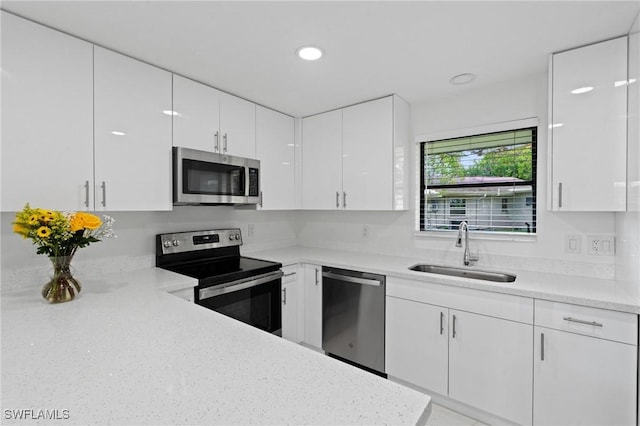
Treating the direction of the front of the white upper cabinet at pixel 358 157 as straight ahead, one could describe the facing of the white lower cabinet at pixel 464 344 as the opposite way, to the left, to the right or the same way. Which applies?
the same way

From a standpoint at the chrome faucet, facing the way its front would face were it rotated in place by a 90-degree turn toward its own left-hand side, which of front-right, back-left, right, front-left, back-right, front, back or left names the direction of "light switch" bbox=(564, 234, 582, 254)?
front-left

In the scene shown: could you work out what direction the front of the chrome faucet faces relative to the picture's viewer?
facing the viewer and to the left of the viewer

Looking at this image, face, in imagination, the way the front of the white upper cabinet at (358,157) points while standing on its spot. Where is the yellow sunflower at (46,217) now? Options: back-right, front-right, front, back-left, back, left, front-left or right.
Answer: front

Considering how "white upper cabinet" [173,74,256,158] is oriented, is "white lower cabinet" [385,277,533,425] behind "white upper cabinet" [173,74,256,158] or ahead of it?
ahead

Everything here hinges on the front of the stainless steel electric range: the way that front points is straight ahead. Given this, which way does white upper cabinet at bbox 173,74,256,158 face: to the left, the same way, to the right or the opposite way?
the same way

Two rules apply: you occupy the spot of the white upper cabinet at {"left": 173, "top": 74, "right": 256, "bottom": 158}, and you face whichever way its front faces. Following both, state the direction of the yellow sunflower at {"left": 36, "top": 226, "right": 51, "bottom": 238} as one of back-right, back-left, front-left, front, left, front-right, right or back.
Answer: right

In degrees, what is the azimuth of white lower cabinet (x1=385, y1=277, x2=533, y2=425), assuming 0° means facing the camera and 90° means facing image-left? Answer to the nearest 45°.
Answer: approximately 45°

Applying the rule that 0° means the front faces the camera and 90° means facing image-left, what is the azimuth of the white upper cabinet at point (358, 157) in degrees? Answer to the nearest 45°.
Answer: approximately 45°

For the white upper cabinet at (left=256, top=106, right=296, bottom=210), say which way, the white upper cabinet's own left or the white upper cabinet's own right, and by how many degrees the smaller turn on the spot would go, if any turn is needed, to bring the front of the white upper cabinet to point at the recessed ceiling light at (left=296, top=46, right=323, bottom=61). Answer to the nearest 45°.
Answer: approximately 45° to the white upper cabinet's own right

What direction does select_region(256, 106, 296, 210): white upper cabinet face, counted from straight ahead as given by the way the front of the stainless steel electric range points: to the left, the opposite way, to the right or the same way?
the same way

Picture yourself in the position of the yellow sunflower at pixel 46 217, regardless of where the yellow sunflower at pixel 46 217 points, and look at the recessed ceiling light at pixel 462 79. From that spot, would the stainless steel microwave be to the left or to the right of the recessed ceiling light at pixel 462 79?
left

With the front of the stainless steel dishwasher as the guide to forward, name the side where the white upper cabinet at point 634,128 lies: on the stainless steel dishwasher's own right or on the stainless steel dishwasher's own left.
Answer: on the stainless steel dishwasher's own left
